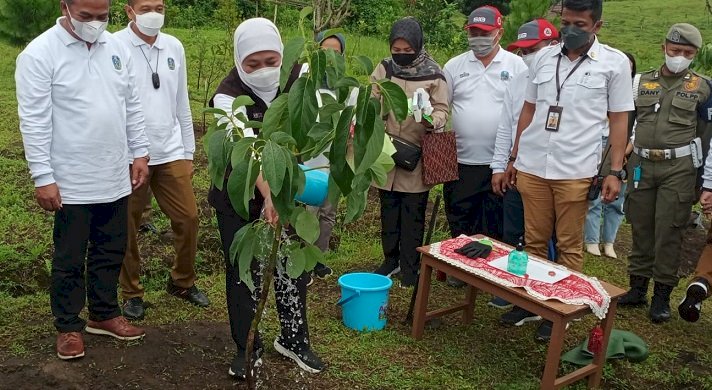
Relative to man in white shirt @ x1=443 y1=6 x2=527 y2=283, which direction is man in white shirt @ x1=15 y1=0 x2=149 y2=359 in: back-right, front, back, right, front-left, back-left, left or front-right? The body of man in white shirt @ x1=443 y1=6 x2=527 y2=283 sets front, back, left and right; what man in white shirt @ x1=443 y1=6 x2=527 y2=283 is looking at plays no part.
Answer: front-right

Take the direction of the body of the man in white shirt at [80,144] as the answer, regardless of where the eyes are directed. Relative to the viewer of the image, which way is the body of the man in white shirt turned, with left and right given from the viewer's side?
facing the viewer and to the right of the viewer

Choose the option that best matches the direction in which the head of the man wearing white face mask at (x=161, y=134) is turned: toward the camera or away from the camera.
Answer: toward the camera

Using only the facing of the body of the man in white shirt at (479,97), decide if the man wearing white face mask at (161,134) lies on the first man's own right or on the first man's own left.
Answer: on the first man's own right

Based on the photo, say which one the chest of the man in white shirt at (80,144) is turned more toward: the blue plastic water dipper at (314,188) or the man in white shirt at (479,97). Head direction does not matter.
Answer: the blue plastic water dipper

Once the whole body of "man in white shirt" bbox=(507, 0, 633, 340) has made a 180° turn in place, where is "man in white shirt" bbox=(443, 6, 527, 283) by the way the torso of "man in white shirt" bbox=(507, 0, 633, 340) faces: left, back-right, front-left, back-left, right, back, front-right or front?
left

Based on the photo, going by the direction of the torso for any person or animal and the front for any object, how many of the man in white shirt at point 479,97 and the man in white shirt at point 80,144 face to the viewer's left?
0

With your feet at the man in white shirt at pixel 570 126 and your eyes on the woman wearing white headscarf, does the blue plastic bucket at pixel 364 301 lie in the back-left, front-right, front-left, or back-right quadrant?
front-right

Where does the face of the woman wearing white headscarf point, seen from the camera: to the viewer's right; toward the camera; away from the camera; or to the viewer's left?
toward the camera

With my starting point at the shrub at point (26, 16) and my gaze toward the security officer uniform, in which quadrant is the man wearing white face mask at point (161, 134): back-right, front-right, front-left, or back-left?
front-right

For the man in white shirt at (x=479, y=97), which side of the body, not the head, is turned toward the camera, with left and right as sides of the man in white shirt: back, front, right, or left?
front

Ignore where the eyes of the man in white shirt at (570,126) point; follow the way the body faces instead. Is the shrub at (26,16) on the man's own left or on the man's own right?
on the man's own right

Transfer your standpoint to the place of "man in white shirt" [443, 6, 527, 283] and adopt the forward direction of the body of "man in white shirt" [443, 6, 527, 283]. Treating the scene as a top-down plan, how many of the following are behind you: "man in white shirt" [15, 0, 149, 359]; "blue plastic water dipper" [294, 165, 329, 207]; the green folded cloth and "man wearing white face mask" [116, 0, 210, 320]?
0

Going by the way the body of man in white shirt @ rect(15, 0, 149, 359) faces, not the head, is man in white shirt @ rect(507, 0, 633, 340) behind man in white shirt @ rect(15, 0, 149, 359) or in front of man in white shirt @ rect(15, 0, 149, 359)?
in front

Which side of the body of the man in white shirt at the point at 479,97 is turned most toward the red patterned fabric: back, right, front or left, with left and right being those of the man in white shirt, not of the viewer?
front

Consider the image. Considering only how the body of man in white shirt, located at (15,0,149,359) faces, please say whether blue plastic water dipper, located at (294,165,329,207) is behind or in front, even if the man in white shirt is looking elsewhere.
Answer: in front

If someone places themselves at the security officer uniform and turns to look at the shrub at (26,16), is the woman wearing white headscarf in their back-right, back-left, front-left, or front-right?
front-left
